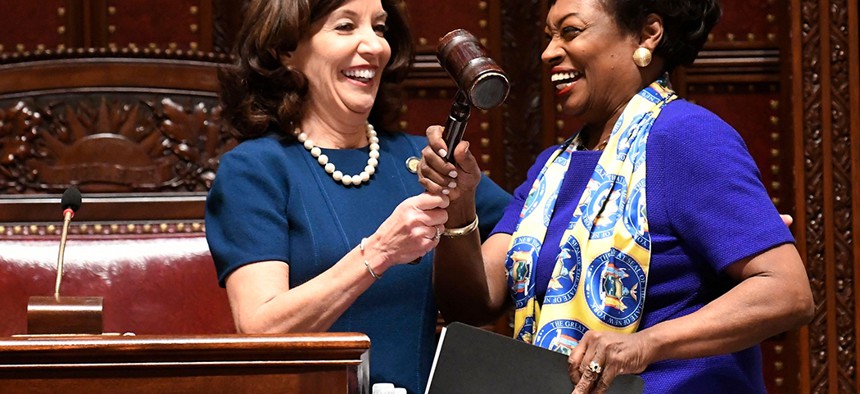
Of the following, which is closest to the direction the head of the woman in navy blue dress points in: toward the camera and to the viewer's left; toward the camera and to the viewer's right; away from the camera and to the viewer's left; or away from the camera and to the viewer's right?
toward the camera and to the viewer's right

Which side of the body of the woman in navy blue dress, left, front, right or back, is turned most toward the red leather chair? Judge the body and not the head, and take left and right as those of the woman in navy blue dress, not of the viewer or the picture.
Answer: back

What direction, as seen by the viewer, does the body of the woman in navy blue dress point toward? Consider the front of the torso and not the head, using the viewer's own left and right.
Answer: facing the viewer and to the right of the viewer

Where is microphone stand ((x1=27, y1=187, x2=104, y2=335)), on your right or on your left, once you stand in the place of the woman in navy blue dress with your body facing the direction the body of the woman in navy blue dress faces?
on your right
